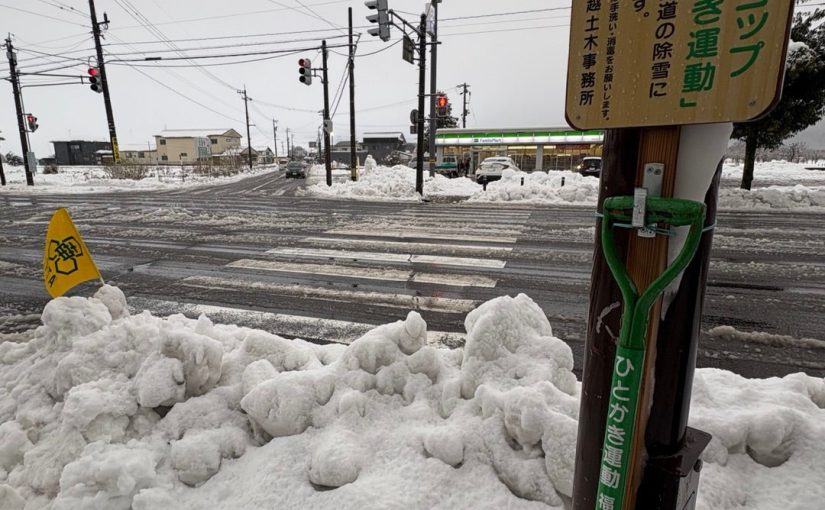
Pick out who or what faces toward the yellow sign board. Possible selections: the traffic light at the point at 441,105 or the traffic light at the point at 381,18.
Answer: the traffic light at the point at 441,105

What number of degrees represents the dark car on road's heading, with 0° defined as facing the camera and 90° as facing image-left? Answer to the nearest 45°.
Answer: approximately 0°

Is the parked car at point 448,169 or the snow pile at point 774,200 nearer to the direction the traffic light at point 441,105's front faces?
the snow pile

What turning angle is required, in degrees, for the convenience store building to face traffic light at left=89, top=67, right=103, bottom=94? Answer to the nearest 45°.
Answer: approximately 45° to its right

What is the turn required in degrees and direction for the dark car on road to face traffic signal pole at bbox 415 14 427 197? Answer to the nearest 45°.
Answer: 0° — it already faces it

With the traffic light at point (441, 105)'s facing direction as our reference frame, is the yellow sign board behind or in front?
in front

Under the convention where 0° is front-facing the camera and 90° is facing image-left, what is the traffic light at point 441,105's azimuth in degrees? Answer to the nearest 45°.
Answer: approximately 0°
